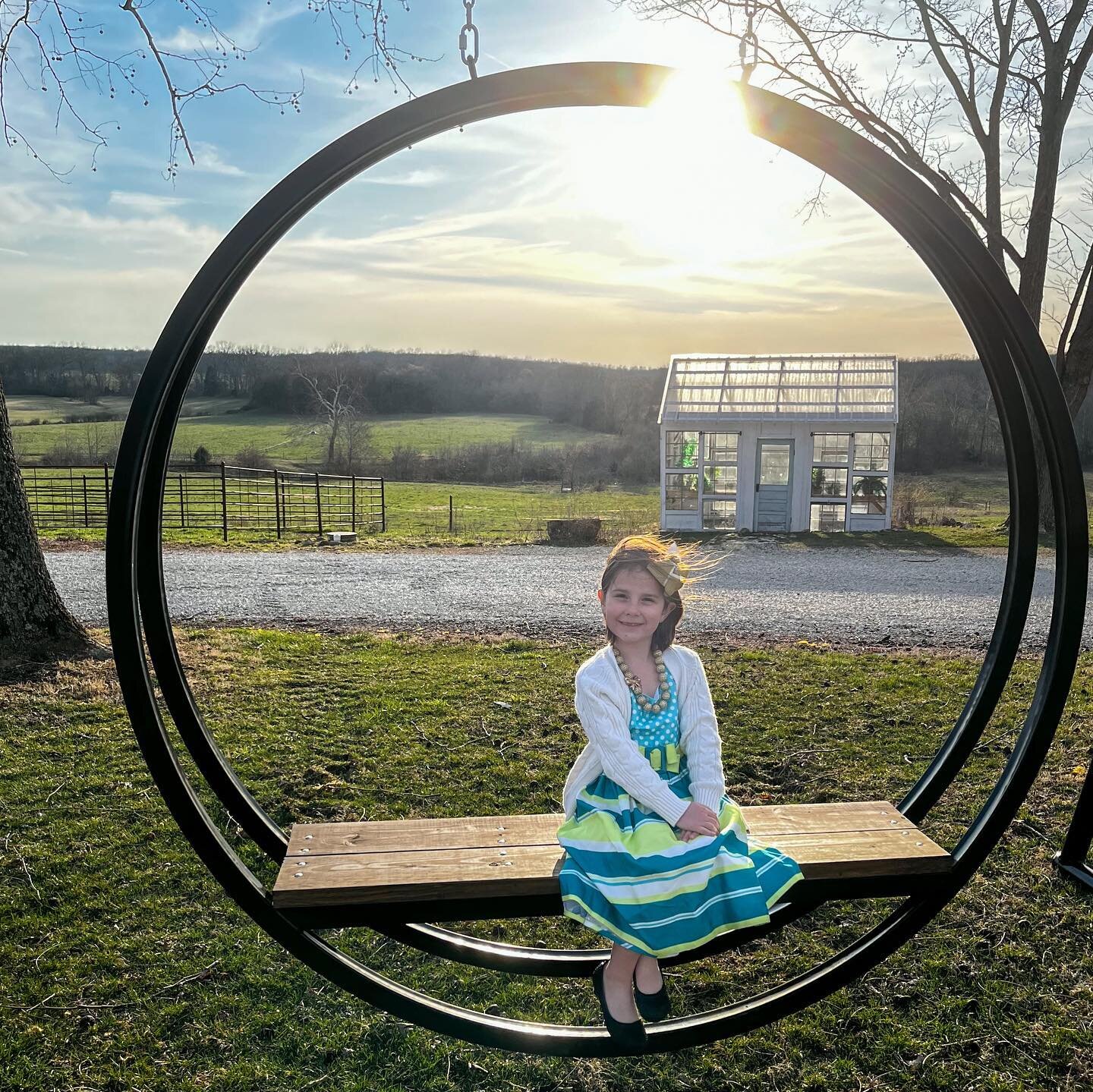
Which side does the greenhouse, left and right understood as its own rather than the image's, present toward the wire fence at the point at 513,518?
right

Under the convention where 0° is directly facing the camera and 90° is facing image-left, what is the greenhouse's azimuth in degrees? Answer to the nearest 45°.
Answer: approximately 0°

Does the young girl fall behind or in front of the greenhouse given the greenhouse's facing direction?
in front

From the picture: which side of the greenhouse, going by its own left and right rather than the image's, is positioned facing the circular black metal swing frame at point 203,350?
front

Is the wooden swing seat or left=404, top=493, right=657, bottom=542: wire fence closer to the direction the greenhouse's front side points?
the wooden swing seat

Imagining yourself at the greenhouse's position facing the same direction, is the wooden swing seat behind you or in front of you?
in front

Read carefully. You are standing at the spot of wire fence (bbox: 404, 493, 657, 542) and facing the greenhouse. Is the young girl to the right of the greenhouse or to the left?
right
